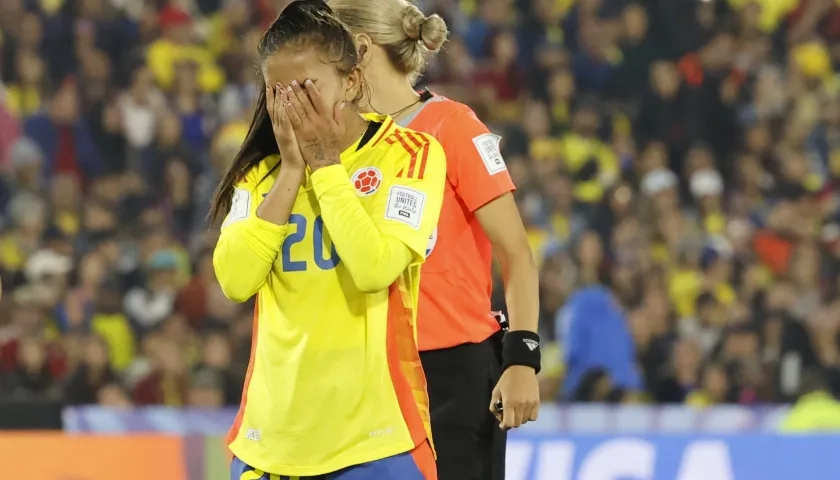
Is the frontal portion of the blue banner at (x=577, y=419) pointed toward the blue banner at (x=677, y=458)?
yes

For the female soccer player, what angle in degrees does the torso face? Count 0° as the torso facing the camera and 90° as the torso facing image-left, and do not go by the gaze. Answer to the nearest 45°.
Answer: approximately 45°

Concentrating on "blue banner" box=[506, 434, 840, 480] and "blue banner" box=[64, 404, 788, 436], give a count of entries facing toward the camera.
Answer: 2

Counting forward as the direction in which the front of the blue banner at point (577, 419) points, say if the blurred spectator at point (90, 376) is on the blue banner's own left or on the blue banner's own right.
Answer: on the blue banner's own right

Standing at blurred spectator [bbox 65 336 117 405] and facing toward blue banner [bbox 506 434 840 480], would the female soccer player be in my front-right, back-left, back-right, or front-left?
front-right

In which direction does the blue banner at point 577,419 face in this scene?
toward the camera

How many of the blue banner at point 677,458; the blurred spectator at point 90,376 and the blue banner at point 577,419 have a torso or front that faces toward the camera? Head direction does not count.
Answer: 3

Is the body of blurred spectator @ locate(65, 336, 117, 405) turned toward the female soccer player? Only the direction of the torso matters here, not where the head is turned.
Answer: yes

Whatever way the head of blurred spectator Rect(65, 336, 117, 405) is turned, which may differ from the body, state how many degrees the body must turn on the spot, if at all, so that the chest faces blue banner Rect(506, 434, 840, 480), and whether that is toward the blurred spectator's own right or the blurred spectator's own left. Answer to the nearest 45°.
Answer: approximately 45° to the blurred spectator's own left

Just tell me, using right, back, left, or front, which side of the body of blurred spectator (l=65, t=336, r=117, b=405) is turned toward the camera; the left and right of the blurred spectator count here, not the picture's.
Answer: front

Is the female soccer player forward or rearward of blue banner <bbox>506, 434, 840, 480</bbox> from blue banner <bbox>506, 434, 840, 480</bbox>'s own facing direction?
forward

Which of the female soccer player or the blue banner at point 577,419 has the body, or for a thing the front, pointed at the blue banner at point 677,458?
the blue banner at point 577,419
